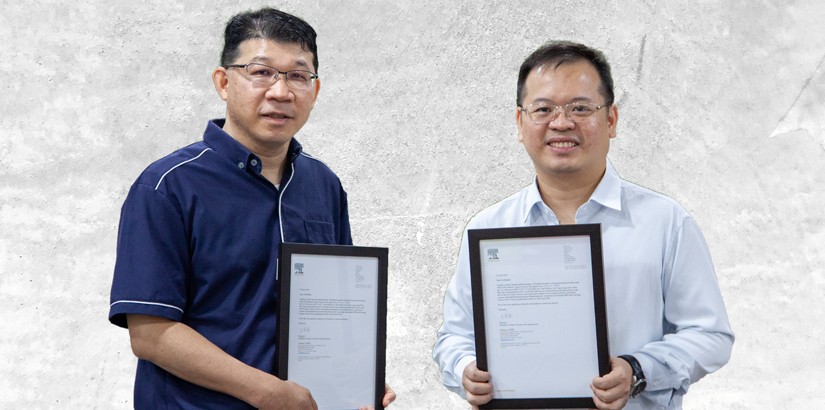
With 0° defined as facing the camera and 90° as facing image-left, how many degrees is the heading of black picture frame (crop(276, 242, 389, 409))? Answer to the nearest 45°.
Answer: approximately 0°

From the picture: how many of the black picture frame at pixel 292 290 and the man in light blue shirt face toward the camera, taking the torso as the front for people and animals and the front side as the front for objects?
2

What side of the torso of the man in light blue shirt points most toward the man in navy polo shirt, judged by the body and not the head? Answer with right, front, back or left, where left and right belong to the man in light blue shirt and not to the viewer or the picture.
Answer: right

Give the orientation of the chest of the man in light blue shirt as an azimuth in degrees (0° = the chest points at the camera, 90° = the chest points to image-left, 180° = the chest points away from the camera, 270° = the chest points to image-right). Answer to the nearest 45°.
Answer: approximately 0°

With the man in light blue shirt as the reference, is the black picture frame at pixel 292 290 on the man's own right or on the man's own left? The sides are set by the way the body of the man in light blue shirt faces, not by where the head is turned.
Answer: on the man's own right
